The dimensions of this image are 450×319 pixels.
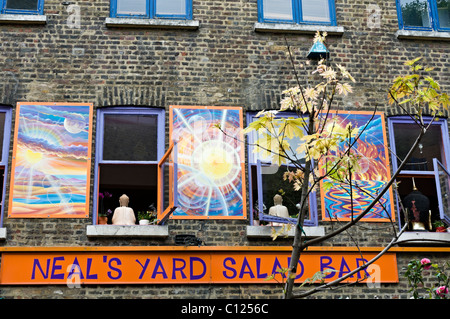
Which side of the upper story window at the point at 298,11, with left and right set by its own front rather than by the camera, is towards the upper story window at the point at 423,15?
left

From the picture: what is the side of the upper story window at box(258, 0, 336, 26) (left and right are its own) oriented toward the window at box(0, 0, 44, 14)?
right

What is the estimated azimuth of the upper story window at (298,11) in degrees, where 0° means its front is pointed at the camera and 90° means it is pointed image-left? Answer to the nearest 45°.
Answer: approximately 0°

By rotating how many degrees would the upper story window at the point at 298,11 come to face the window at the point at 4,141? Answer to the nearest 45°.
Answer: approximately 90° to its right
